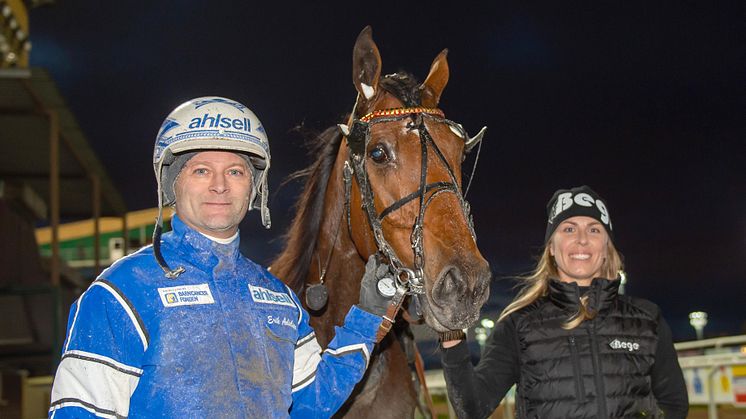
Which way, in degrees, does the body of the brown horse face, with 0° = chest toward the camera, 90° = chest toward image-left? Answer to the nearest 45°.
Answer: approximately 315°

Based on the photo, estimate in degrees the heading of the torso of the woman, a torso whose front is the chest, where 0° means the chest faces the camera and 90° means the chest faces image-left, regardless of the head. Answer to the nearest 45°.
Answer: approximately 0°

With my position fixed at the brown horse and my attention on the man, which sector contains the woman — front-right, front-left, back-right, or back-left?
back-left

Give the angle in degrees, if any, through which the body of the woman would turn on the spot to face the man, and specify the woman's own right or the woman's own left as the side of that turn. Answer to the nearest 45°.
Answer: approximately 45° to the woman's own right

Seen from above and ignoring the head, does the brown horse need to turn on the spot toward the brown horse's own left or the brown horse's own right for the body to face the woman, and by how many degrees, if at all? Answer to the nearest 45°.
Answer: approximately 45° to the brown horse's own left

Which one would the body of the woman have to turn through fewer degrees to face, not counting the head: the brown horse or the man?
the man
